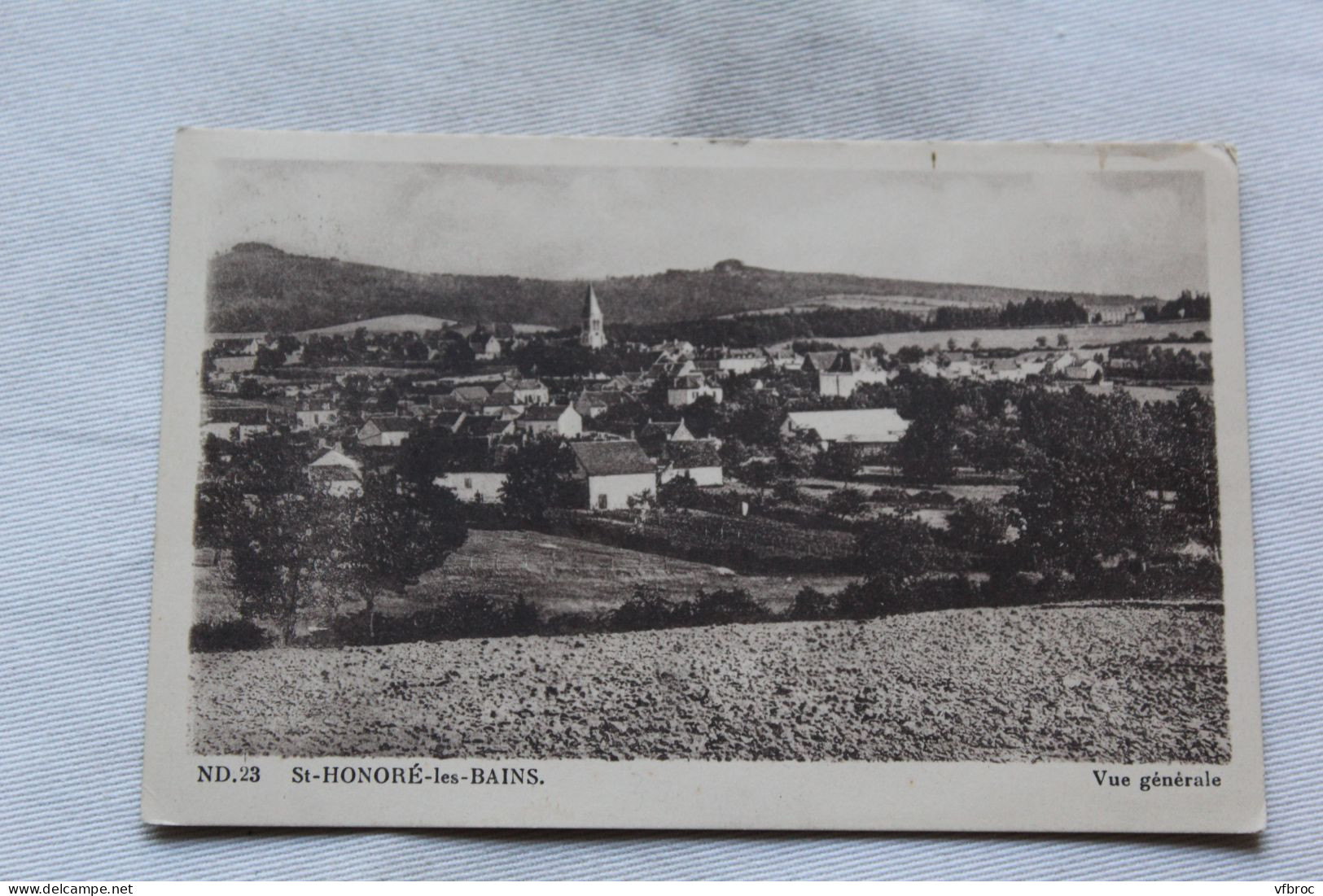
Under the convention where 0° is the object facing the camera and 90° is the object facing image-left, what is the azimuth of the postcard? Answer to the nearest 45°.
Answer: approximately 0°
